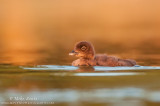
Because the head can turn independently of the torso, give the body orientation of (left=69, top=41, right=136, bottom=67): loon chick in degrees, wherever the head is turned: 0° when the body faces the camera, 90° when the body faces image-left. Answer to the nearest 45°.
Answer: approximately 90°
